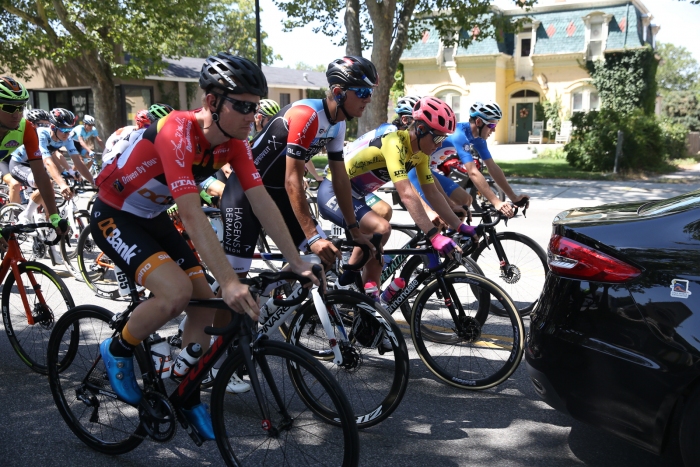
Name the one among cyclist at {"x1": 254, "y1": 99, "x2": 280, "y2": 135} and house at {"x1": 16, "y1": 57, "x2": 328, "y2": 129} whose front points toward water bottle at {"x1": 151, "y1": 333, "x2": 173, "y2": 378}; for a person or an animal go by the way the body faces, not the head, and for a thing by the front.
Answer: the house

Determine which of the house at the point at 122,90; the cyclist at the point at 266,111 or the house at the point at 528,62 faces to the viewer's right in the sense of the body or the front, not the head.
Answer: the cyclist

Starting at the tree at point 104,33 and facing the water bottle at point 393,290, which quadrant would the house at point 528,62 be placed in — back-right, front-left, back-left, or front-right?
back-left

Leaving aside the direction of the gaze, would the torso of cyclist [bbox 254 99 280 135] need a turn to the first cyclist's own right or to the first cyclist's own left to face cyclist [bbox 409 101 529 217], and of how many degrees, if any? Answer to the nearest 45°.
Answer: approximately 45° to the first cyclist's own right

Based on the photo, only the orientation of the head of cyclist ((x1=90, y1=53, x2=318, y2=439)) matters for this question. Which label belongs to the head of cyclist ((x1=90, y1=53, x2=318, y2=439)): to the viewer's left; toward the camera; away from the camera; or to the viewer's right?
to the viewer's right

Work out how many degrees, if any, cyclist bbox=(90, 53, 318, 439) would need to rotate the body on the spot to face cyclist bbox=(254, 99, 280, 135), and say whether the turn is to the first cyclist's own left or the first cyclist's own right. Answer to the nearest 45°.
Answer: approximately 135° to the first cyclist's own left

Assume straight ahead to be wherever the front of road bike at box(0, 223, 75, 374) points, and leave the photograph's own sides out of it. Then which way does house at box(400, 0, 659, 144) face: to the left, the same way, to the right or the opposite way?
to the right

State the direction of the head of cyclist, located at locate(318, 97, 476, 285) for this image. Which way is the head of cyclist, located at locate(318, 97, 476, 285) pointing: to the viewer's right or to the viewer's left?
to the viewer's right

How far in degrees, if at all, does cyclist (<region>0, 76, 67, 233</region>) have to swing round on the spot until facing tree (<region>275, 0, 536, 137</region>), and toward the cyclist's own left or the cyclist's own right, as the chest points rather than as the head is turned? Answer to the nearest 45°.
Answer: approximately 90° to the cyclist's own left

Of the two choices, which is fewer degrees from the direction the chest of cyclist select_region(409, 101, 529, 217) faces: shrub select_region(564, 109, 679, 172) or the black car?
the black car

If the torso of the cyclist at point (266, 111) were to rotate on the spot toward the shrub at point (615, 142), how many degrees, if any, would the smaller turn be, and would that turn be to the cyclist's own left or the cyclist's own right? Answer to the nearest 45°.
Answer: approximately 45° to the cyclist's own left

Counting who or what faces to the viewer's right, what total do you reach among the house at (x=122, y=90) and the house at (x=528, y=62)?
0

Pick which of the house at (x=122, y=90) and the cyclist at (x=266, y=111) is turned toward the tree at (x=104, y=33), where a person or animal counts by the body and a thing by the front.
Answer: the house
